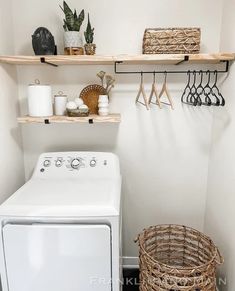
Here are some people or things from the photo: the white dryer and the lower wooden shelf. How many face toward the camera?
2

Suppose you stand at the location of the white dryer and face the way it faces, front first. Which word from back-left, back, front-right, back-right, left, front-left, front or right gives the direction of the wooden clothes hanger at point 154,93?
back-left

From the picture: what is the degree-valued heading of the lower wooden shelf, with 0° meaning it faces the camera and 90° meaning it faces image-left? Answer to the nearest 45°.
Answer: approximately 0°
